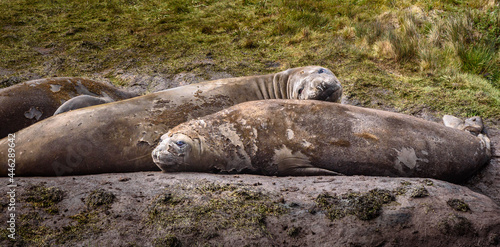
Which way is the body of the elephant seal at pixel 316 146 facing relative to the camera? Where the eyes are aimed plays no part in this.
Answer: to the viewer's left

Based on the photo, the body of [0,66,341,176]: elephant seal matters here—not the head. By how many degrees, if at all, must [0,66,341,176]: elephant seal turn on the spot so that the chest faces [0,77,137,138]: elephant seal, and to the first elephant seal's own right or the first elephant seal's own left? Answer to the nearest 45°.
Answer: approximately 135° to the first elephant seal's own left

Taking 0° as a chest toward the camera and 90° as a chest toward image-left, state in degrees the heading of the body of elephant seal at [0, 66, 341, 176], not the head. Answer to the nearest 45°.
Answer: approximately 270°

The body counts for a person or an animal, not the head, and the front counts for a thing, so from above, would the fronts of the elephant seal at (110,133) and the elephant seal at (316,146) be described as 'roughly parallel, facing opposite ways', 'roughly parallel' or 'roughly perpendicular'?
roughly parallel, facing opposite ways

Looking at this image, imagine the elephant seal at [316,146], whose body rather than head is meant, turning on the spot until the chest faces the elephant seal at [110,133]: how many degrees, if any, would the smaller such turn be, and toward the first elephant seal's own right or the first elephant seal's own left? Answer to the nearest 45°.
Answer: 0° — it already faces it

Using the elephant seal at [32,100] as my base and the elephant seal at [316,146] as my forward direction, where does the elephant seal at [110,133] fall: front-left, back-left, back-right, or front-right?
front-right

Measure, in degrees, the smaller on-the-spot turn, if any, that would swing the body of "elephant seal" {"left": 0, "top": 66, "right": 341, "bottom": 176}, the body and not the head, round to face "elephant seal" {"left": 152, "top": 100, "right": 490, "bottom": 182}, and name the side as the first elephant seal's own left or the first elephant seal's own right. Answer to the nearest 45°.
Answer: approximately 45° to the first elephant seal's own right

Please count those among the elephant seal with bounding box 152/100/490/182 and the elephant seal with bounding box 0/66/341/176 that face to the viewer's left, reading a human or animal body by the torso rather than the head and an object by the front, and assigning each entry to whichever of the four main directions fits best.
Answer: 1

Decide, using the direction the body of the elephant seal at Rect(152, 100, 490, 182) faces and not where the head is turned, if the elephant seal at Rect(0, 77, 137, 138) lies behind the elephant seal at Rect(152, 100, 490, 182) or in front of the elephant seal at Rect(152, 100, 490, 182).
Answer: in front
